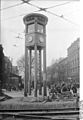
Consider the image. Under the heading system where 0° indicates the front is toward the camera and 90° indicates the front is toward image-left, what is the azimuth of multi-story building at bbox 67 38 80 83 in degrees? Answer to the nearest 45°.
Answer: approximately 90°
